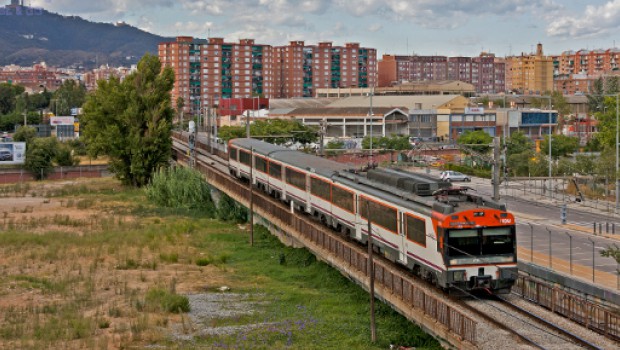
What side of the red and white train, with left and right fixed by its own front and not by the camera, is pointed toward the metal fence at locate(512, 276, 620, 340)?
front
